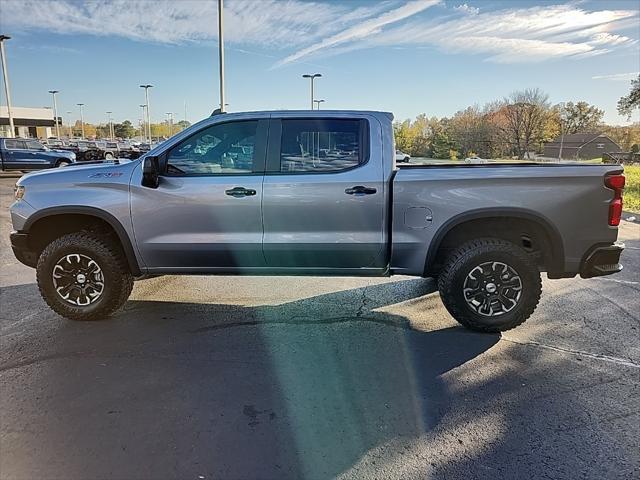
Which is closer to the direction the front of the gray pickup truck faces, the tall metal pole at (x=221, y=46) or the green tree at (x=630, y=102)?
the tall metal pole

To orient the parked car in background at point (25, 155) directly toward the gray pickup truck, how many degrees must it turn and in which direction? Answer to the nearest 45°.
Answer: approximately 90° to its right

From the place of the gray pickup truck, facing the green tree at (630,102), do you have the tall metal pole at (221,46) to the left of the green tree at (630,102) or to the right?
left

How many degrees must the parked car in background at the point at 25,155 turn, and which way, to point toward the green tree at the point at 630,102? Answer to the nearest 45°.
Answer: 0° — it already faces it

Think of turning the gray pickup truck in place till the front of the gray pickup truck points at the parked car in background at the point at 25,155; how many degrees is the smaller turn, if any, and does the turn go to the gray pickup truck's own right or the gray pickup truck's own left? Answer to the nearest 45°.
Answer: approximately 45° to the gray pickup truck's own right

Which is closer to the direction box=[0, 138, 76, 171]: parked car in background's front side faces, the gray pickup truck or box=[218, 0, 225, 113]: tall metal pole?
the tall metal pole

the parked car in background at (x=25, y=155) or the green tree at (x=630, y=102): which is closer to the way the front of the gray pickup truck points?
the parked car in background

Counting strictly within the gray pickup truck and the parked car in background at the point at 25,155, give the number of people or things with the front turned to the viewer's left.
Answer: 1

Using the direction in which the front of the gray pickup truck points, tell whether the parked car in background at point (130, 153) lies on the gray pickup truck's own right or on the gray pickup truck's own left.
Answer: on the gray pickup truck's own right

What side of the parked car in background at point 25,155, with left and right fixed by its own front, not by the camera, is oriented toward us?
right

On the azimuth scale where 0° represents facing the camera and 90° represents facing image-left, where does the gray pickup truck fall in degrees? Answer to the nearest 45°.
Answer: approximately 90°

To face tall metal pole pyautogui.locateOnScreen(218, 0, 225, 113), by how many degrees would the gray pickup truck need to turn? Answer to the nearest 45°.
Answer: approximately 90° to its right

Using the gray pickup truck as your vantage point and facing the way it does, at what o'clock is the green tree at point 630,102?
The green tree is roughly at 4 o'clock from the gray pickup truck.
